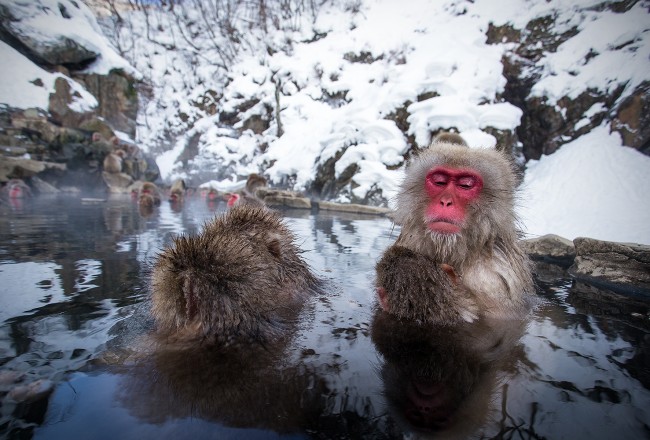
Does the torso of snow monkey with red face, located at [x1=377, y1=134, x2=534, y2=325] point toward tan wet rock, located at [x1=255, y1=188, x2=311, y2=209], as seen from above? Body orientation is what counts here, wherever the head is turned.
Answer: no

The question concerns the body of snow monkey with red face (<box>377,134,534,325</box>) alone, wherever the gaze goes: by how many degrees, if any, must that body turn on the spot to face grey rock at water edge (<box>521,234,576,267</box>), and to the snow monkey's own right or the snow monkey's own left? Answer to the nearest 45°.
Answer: approximately 135° to the snow monkey's own left

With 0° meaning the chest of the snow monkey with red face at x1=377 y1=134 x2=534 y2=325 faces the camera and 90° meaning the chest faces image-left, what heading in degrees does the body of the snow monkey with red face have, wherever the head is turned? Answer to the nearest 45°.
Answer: approximately 0°

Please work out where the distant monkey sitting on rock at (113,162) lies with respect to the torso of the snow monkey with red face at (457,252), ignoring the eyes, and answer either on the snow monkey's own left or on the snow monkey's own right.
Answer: on the snow monkey's own right

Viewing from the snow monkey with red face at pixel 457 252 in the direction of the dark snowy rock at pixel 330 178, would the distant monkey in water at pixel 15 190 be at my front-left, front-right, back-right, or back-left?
front-left

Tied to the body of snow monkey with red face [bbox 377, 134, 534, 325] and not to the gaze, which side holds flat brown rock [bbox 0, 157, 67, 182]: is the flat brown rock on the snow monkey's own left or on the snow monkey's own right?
on the snow monkey's own right

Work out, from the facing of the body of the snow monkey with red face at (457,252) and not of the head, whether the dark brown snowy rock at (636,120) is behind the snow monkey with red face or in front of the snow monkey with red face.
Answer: behind
